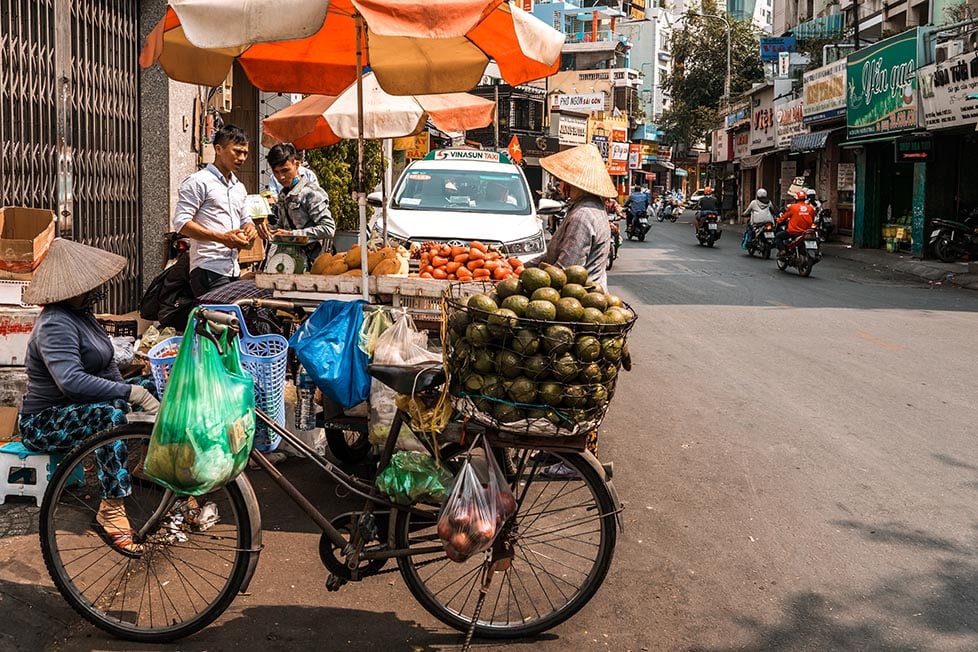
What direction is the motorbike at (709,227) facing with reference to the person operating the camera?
facing away from the viewer

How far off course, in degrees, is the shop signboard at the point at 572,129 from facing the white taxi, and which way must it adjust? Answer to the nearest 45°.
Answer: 0° — it already faces it

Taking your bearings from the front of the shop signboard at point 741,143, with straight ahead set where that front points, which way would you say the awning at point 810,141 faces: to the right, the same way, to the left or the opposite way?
the same way

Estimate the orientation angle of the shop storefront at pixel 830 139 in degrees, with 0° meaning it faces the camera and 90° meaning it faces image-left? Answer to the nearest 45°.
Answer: approximately 45°

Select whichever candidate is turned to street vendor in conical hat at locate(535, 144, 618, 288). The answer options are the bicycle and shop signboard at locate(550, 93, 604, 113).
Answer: the shop signboard

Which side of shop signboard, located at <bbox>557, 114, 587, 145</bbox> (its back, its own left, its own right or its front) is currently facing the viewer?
front

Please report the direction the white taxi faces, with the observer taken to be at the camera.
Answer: facing the viewer

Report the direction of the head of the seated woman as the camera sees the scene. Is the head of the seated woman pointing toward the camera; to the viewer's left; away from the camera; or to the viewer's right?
to the viewer's right

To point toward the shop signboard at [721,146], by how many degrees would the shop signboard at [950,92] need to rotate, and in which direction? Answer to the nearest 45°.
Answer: approximately 135° to its right

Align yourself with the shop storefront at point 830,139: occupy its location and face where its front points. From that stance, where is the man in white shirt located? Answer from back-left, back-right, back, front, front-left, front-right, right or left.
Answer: front-left

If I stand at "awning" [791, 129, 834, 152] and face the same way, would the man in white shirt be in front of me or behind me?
in front

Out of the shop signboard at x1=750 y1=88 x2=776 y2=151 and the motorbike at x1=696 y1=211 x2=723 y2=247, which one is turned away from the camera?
the motorbike

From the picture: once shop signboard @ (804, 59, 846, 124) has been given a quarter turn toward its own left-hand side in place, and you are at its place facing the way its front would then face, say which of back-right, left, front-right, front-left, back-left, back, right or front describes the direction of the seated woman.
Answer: front-right

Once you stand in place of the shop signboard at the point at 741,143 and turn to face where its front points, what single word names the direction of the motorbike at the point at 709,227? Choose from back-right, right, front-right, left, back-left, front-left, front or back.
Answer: front-left

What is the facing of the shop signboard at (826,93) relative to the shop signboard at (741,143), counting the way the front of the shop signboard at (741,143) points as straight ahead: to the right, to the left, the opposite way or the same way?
the same way
